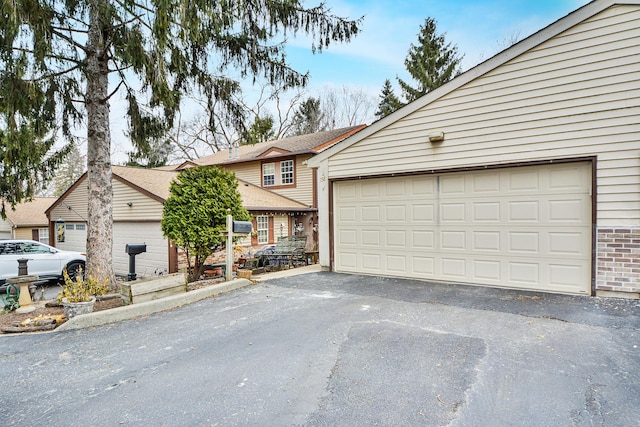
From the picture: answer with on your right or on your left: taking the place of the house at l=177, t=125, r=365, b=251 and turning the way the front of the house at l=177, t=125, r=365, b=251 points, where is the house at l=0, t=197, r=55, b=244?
on your right

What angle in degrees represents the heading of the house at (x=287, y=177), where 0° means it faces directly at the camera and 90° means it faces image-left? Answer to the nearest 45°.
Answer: approximately 45°

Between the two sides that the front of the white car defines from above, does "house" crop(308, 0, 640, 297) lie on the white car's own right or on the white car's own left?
on the white car's own right

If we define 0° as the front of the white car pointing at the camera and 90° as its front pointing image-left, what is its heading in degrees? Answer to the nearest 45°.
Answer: approximately 270°

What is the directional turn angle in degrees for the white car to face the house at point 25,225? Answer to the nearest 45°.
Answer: approximately 90° to its left

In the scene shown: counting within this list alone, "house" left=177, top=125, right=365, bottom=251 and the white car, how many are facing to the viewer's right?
1

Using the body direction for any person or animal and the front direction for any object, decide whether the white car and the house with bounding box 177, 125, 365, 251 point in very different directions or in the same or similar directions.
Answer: very different directions

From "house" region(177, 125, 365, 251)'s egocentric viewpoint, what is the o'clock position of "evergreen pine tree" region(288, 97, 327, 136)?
The evergreen pine tree is roughly at 5 o'clock from the house.

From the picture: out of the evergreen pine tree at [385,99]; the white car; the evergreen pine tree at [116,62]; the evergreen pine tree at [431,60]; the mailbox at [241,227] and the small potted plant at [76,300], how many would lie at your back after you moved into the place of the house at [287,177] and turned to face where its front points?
2

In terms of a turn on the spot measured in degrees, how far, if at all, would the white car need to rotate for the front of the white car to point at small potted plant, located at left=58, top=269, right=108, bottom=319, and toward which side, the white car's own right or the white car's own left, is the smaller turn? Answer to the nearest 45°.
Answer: approximately 90° to the white car's own right

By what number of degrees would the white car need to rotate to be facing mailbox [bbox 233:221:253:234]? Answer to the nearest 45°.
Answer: approximately 45° to its right

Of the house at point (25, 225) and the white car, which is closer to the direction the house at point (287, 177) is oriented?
the white car
